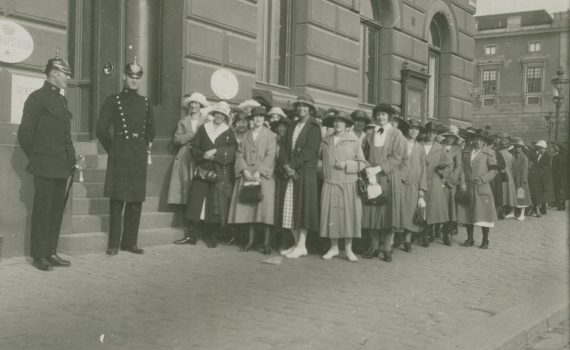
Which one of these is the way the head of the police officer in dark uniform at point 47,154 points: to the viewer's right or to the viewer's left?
to the viewer's right

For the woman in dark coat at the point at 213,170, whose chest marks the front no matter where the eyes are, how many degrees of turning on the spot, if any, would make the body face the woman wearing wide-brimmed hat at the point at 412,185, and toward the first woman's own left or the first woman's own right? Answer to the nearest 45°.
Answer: approximately 90° to the first woman's own left

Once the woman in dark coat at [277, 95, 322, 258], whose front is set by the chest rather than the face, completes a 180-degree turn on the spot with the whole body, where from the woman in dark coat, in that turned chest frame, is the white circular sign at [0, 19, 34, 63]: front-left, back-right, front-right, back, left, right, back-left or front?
back-left

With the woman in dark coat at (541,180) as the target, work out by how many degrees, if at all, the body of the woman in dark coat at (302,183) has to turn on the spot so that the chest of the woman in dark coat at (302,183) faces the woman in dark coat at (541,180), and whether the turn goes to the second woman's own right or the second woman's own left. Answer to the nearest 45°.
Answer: approximately 180°

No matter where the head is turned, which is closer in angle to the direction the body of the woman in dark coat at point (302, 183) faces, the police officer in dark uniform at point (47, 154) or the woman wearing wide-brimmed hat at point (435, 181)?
the police officer in dark uniform

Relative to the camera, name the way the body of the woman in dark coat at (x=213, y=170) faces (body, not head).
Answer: toward the camera

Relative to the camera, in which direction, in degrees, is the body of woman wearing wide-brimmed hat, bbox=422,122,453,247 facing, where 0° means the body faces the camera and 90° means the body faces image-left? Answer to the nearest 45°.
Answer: approximately 45°

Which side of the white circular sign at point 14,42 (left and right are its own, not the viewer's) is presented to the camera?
front

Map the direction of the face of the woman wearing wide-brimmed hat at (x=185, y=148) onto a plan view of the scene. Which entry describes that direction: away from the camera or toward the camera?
toward the camera

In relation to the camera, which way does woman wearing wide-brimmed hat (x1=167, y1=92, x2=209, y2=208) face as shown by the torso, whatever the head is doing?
toward the camera

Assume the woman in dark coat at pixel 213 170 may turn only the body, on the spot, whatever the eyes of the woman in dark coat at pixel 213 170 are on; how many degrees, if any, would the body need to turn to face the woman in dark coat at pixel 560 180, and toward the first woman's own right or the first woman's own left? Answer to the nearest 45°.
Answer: approximately 135° to the first woman's own left
